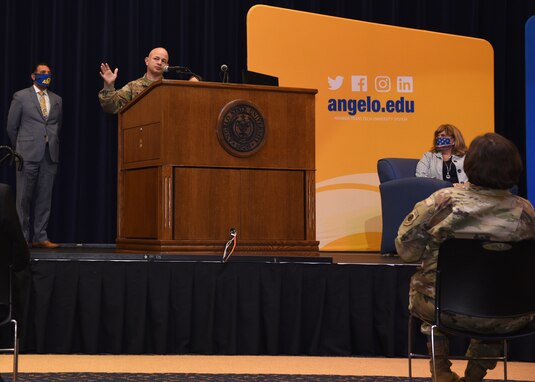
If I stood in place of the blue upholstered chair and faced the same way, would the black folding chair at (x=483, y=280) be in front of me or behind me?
in front

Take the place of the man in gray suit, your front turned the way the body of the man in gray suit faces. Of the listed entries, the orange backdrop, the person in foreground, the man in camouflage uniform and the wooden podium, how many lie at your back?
0

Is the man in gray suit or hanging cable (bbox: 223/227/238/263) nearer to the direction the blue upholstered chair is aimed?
the hanging cable

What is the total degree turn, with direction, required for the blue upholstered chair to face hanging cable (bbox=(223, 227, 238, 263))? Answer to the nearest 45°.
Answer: approximately 90° to its right

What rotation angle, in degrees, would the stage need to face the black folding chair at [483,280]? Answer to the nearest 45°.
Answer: approximately 45° to its left

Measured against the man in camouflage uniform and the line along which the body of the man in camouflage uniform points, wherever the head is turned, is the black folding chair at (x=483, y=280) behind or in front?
in front

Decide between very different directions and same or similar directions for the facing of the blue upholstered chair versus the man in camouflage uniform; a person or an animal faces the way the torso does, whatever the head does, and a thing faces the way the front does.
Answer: same or similar directions

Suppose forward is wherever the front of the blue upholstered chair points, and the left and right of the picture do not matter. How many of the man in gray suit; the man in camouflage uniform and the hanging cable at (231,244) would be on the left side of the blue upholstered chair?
0

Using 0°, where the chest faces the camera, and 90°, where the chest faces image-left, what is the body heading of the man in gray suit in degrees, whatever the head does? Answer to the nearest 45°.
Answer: approximately 315°

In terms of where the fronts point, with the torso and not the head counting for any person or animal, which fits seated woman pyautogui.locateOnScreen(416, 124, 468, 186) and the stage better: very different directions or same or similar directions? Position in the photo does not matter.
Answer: same or similar directions

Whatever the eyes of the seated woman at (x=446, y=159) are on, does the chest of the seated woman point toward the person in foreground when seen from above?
yes

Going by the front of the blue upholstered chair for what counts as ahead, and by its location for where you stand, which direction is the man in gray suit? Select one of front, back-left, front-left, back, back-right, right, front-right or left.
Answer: back-right

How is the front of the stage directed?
toward the camera

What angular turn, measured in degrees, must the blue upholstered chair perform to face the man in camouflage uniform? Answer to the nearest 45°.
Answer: approximately 135° to its right

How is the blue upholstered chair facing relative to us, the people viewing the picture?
facing the viewer and to the right of the viewer
